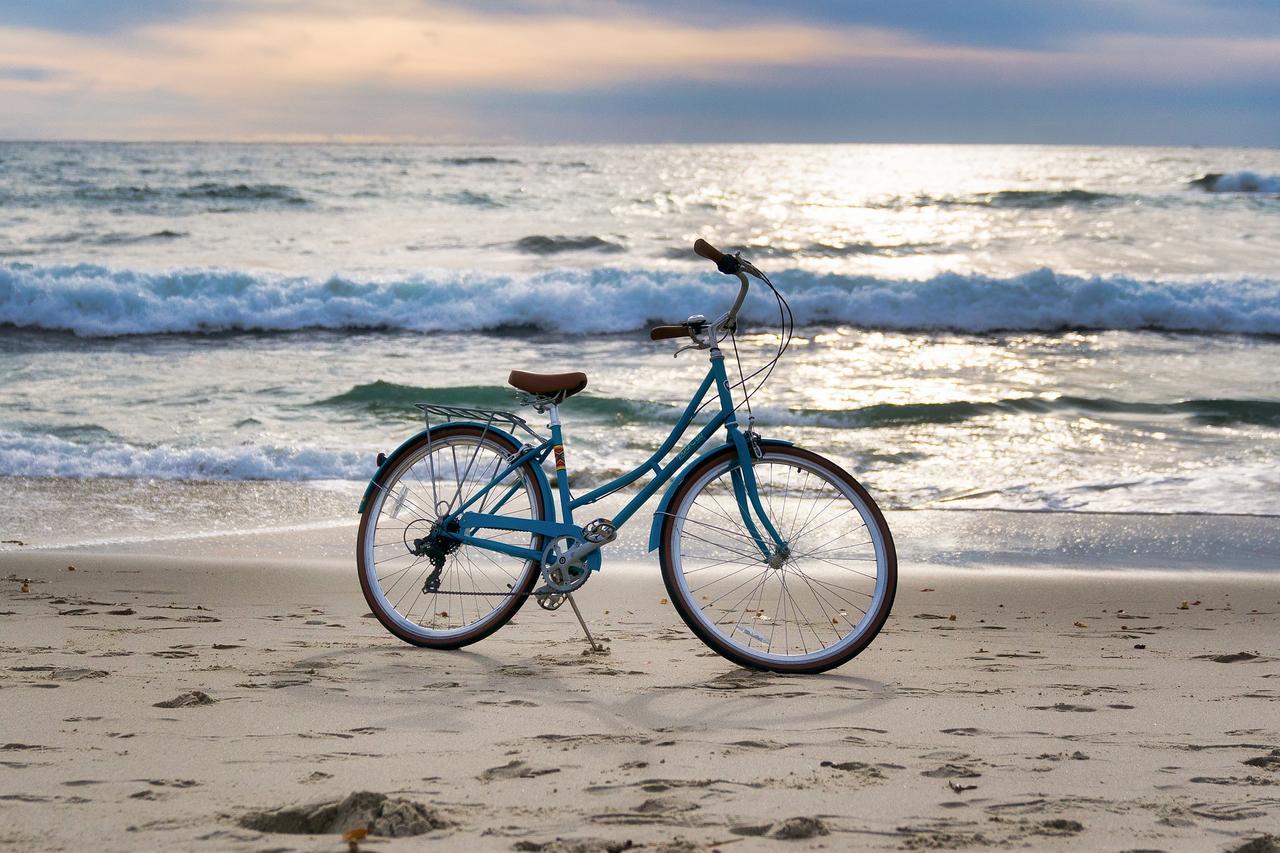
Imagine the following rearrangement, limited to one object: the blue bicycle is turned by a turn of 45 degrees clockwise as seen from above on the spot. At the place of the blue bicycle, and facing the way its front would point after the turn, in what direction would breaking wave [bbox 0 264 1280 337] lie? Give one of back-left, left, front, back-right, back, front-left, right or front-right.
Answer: back-left

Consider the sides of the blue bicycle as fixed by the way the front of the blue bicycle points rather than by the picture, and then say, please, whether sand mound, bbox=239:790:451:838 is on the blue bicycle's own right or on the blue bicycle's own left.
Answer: on the blue bicycle's own right

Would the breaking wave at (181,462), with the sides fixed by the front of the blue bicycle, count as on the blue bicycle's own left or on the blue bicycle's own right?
on the blue bicycle's own left

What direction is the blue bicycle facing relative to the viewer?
to the viewer's right
